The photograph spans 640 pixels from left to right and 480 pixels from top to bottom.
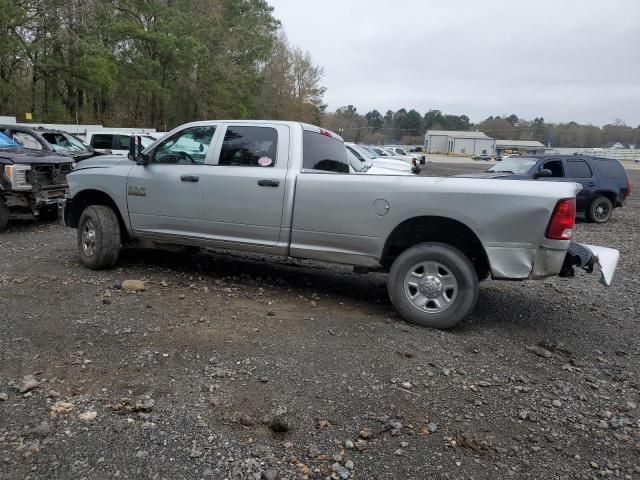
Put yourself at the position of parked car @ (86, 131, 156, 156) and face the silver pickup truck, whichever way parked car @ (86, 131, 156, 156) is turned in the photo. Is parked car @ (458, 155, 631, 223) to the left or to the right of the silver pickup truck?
left

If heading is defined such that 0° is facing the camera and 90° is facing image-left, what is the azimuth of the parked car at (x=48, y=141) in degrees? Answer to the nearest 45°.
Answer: approximately 315°

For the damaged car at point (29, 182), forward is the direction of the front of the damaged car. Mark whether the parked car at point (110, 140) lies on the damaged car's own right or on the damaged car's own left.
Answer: on the damaged car's own left

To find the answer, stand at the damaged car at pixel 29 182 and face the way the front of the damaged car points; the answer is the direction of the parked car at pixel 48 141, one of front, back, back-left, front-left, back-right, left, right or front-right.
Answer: back-left

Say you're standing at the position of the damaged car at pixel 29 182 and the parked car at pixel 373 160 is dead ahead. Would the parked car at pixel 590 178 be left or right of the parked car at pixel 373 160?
right

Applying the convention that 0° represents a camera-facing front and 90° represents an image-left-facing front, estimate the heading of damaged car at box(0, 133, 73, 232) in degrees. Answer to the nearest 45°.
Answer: approximately 315°

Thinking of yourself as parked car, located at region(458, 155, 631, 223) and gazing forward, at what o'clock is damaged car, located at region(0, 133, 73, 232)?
The damaged car is roughly at 12 o'clock from the parked car.

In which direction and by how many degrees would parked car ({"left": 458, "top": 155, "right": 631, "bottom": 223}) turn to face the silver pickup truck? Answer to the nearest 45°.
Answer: approximately 45° to its left

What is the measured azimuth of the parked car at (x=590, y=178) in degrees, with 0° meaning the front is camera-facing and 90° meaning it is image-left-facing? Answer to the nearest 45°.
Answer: approximately 45°
